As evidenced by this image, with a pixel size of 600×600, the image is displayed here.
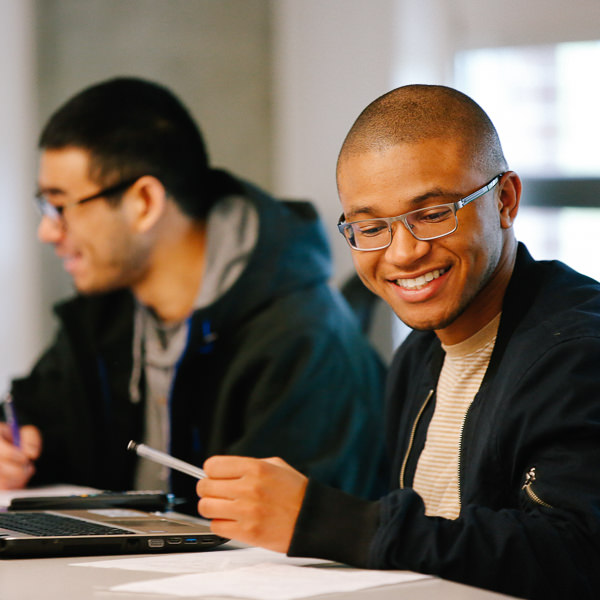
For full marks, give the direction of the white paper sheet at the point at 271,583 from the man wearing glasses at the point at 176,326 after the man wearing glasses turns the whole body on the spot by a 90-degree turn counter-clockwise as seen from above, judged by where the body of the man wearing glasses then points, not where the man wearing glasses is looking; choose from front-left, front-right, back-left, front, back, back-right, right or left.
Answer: front-right

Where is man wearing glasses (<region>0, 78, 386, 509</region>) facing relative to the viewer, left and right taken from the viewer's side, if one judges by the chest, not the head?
facing the viewer and to the left of the viewer

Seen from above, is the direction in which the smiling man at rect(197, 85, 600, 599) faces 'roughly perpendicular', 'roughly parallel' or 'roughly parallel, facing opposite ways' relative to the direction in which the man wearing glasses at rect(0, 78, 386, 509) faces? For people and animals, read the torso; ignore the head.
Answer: roughly parallel

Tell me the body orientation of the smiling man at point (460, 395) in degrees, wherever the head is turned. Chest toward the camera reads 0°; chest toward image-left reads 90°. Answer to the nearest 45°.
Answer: approximately 45°

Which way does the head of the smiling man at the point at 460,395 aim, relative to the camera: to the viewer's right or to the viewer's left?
to the viewer's left

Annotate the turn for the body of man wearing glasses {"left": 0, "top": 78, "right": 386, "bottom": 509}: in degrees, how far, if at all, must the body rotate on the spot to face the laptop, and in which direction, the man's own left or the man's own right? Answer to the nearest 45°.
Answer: approximately 45° to the man's own left

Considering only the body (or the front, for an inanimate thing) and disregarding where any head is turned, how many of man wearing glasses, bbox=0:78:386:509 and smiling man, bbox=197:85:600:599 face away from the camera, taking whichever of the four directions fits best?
0

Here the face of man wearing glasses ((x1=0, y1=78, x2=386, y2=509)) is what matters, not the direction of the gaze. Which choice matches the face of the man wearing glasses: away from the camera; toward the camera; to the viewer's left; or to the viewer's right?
to the viewer's left

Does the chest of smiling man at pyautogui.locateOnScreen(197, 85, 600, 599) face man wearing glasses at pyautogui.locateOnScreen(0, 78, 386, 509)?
no

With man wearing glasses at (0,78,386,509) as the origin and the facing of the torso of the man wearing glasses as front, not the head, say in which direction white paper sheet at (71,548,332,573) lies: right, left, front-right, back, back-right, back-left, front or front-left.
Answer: front-left

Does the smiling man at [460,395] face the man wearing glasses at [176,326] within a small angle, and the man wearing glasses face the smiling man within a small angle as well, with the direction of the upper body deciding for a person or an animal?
no
